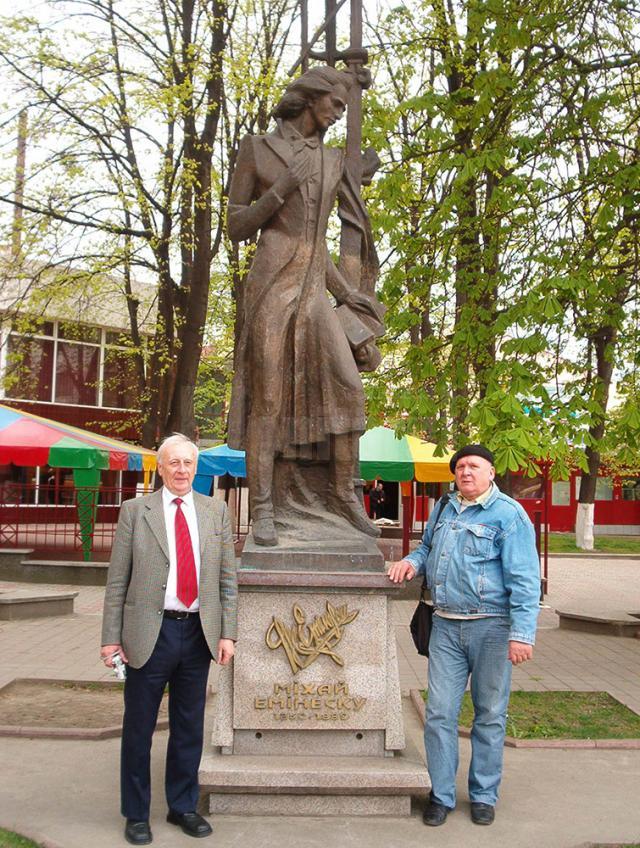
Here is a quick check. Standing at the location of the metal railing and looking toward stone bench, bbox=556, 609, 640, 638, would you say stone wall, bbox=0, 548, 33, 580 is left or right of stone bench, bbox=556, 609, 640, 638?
right

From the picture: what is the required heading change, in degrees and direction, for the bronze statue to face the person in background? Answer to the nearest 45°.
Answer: approximately 135° to its left

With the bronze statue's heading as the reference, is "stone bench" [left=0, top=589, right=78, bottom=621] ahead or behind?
behind

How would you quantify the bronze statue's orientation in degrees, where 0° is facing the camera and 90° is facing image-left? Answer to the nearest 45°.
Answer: approximately 315°

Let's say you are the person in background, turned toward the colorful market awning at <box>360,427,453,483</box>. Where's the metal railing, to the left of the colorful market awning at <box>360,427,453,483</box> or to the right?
right

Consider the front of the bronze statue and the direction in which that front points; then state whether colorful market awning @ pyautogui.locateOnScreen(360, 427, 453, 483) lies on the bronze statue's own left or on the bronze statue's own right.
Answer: on the bronze statue's own left

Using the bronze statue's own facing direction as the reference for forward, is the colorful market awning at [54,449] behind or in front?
behind
